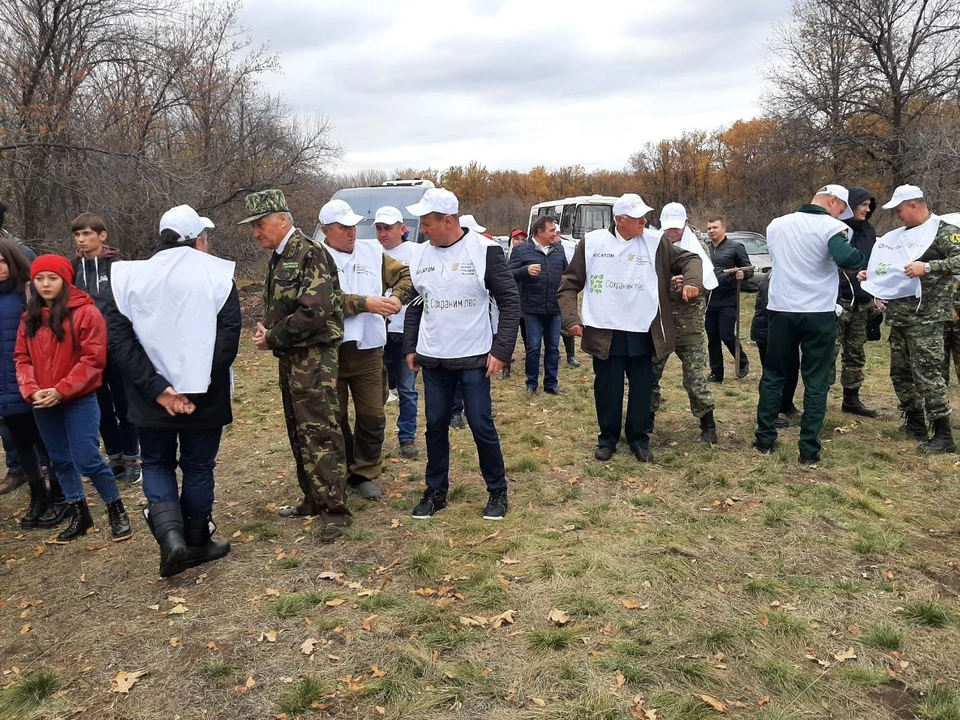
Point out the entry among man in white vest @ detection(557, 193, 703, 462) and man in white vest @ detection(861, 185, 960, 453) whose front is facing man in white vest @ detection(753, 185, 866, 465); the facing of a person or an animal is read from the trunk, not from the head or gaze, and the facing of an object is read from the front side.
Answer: man in white vest @ detection(861, 185, 960, 453)

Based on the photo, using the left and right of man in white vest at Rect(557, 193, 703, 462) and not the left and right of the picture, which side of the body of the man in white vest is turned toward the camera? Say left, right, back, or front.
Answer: front

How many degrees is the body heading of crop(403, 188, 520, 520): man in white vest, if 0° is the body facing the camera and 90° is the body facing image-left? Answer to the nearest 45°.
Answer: approximately 45°

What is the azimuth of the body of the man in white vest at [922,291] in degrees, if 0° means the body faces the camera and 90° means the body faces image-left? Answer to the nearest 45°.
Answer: approximately 45°

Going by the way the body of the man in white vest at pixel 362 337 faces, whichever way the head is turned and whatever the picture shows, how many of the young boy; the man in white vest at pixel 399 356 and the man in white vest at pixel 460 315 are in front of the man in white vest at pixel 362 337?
1

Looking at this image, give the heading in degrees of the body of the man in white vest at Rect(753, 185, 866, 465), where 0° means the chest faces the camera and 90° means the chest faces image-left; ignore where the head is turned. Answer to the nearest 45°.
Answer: approximately 225°

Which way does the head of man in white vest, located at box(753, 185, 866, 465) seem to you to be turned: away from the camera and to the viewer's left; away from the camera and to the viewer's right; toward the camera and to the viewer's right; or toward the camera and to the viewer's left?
away from the camera and to the viewer's right

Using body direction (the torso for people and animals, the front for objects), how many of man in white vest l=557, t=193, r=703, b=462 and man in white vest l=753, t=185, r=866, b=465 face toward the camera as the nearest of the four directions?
1

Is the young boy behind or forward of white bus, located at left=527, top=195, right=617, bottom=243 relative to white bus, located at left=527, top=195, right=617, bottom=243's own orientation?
forward

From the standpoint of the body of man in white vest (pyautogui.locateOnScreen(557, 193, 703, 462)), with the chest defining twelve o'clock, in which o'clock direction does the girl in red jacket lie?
The girl in red jacket is roughly at 2 o'clock from the man in white vest.

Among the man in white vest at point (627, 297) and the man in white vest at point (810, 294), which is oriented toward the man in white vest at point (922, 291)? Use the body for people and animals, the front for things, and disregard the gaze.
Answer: the man in white vest at point (810, 294)
